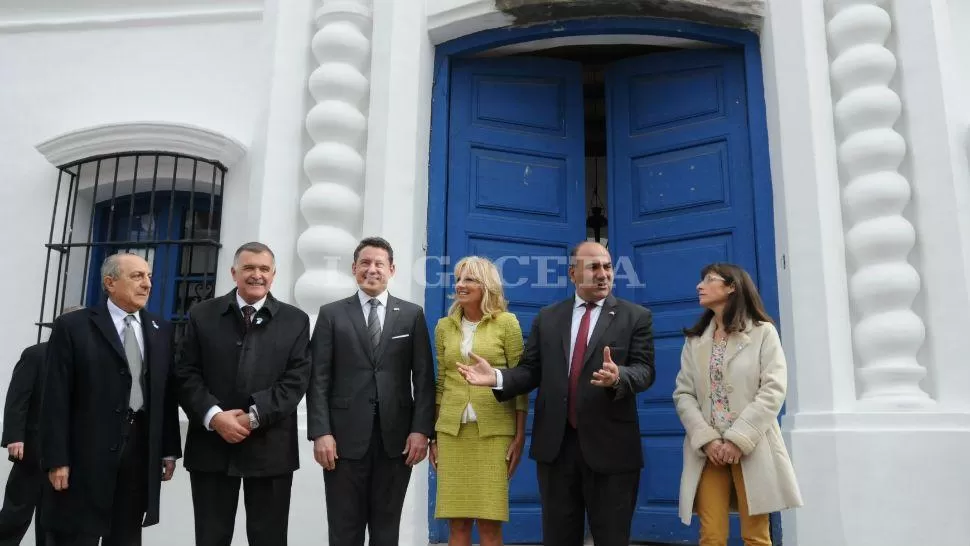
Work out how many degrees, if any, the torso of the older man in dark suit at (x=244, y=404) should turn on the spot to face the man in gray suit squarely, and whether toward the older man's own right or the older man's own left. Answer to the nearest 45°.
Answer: approximately 90° to the older man's own left

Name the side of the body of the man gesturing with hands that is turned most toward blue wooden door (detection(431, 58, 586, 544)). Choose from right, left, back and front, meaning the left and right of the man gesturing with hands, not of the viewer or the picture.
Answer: back

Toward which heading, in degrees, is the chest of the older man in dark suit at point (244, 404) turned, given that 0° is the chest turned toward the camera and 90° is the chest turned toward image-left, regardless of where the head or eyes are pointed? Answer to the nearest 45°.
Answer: approximately 0°

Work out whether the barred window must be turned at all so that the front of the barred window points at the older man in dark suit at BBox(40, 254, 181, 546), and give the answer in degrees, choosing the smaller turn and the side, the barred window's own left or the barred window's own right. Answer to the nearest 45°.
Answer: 0° — it already faces them

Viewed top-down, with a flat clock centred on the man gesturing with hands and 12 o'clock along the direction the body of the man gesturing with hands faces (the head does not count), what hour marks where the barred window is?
The barred window is roughly at 4 o'clock from the man gesturing with hands.

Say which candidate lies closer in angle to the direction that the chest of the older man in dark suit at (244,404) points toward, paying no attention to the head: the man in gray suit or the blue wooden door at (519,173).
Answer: the man in gray suit

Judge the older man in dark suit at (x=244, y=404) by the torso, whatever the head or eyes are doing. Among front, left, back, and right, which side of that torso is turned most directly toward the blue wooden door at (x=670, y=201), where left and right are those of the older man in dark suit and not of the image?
left

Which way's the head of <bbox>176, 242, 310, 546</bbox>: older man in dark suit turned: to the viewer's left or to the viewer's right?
to the viewer's right

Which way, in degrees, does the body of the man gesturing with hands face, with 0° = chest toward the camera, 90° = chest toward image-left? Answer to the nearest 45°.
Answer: approximately 0°

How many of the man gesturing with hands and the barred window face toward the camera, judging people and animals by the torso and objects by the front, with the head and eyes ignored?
2

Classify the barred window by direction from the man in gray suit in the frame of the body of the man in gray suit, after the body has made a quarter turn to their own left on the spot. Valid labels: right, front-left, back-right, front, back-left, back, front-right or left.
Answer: back-left
